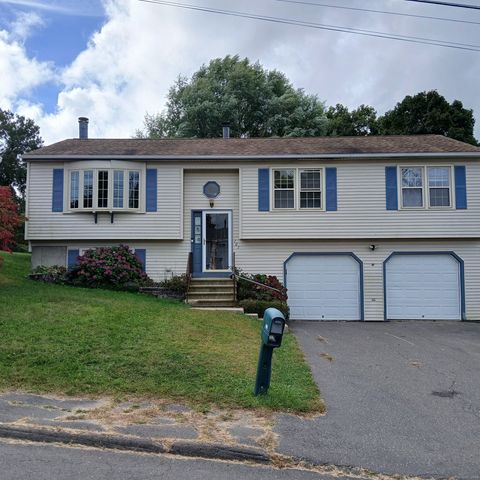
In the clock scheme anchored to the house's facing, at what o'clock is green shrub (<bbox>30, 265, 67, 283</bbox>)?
The green shrub is roughly at 3 o'clock from the house.

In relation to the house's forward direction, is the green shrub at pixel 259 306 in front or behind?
in front

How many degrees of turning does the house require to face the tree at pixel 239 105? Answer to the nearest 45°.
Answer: approximately 180°

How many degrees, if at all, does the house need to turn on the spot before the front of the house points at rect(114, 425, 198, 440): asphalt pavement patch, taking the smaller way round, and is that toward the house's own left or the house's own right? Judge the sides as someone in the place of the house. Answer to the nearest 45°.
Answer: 0° — it already faces it

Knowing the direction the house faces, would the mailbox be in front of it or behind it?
in front

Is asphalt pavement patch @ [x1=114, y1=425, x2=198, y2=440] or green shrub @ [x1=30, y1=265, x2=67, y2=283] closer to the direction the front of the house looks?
the asphalt pavement patch

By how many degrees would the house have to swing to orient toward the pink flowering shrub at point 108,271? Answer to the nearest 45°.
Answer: approximately 90° to its right

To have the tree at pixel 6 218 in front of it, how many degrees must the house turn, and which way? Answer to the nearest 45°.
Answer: approximately 90° to its right

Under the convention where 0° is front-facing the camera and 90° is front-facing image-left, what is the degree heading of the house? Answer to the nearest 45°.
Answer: approximately 0°

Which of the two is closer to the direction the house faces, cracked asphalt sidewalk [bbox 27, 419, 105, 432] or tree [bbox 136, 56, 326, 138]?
the cracked asphalt sidewalk

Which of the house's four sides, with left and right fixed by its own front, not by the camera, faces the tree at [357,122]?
back

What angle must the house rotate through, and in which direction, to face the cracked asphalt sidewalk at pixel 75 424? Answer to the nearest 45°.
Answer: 0° — it already faces it

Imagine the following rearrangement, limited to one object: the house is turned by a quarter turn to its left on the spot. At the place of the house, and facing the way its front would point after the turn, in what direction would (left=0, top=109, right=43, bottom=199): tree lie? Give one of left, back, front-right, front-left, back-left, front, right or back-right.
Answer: back-left
